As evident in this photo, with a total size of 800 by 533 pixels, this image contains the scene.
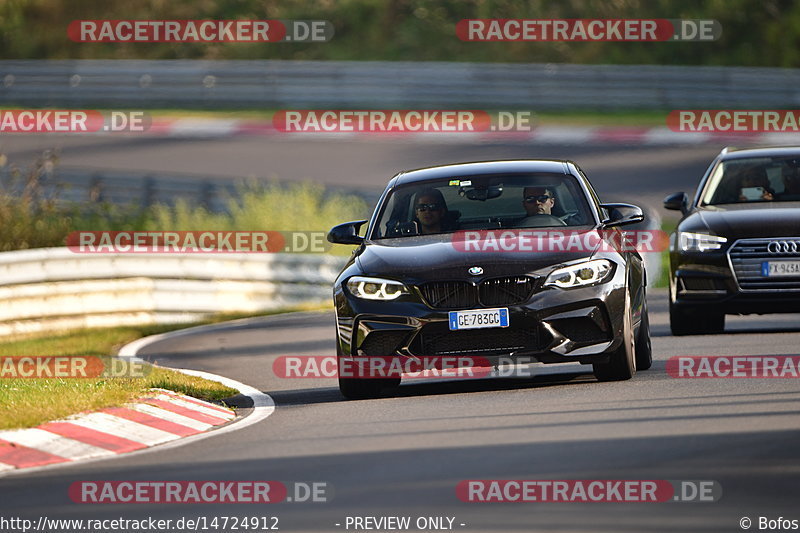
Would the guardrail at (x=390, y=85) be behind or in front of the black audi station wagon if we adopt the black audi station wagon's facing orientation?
behind

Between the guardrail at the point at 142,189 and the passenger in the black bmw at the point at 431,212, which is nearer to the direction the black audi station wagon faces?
the passenger in the black bmw

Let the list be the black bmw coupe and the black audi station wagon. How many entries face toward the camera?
2

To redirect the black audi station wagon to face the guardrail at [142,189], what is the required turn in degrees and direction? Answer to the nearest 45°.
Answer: approximately 135° to its right

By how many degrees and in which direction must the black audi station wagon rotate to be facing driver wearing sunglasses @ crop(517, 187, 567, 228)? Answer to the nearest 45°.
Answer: approximately 45° to its right

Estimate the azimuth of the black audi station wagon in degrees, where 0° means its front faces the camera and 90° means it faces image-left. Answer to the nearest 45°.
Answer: approximately 0°
